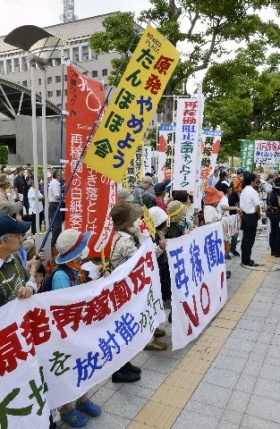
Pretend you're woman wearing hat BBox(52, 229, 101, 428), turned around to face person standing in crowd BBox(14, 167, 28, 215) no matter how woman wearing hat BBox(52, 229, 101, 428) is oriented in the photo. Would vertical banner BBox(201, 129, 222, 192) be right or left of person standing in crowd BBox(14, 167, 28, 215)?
right

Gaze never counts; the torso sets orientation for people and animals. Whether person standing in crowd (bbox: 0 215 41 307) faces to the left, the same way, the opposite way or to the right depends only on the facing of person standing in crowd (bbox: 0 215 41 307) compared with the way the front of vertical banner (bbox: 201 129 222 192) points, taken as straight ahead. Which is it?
to the left

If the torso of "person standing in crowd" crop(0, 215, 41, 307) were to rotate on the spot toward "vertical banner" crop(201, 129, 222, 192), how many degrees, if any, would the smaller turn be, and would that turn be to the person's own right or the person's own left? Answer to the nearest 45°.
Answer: approximately 90° to the person's own left
